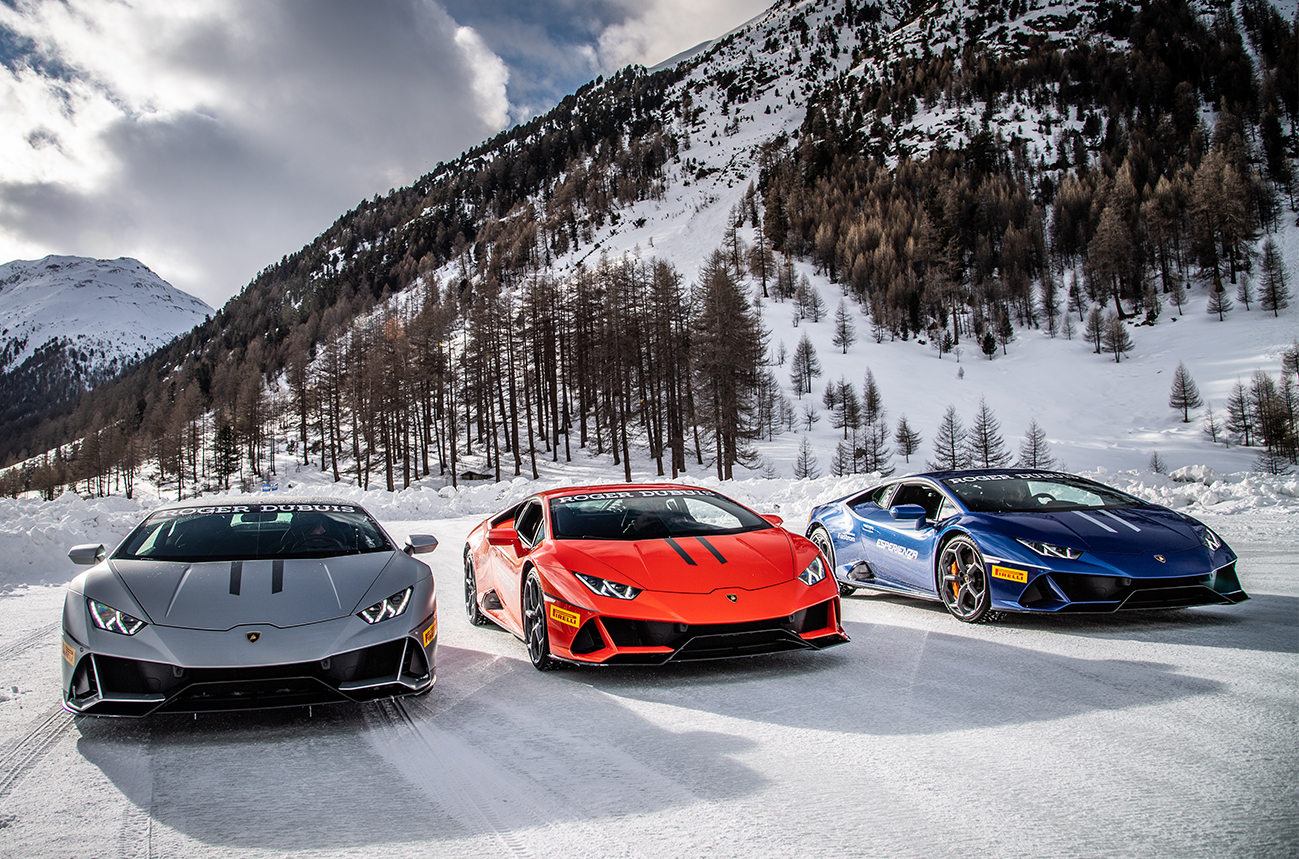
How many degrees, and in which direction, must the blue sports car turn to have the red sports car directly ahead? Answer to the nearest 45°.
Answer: approximately 90° to its right

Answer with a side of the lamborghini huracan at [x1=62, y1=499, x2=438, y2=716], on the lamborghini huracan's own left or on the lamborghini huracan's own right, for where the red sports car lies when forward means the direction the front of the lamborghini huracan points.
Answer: on the lamborghini huracan's own left

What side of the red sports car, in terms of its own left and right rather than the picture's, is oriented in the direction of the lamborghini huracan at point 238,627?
right

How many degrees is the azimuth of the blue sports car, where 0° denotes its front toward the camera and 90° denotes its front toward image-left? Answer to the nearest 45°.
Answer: approximately 315°

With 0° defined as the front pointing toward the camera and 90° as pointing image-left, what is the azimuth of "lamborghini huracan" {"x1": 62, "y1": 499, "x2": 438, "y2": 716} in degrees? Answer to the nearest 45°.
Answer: approximately 0°

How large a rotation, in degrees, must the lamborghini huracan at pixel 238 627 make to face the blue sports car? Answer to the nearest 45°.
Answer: approximately 90° to its left

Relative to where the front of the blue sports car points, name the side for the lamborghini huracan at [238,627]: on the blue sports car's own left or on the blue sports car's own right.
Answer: on the blue sports car's own right

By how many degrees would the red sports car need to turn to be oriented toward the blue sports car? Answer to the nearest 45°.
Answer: approximately 45° to its left
